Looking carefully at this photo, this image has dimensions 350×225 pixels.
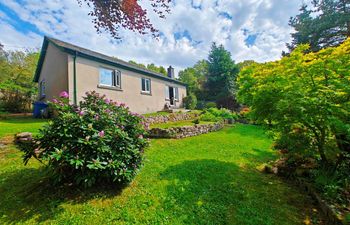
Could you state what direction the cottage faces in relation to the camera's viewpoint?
facing the viewer and to the right of the viewer

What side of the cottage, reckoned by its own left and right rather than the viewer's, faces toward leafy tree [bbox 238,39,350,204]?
front

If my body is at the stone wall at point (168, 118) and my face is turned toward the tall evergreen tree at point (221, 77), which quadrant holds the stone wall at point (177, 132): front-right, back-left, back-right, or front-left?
back-right

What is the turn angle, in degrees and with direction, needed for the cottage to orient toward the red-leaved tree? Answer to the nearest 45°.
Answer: approximately 45° to its right

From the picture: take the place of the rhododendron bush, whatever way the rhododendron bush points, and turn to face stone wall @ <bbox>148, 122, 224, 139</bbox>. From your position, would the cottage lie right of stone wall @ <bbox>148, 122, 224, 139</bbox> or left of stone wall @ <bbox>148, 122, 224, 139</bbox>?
left

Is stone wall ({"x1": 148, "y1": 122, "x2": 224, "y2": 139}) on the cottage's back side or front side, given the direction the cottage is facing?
on the front side

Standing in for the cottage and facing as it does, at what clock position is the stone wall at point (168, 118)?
The stone wall is roughly at 11 o'clock from the cottage.
